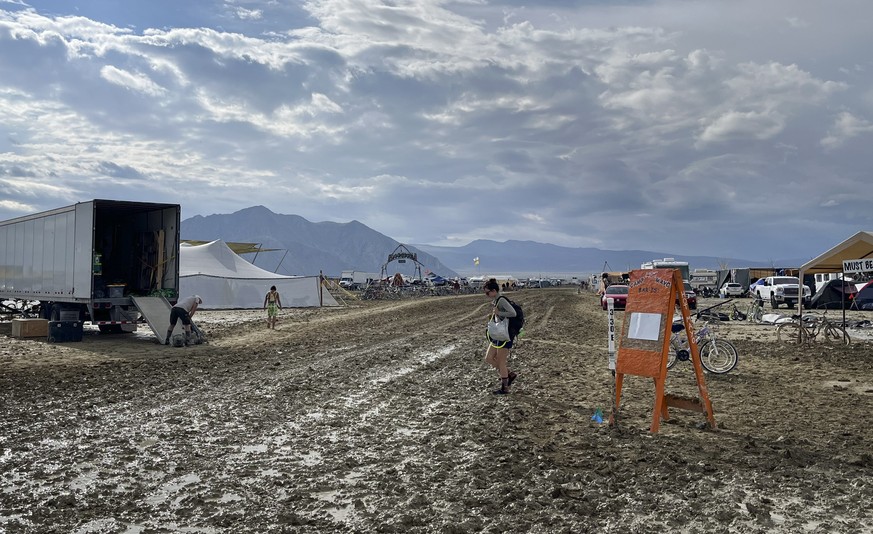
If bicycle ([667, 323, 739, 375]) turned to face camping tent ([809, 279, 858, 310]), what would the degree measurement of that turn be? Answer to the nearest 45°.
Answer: approximately 90° to its left

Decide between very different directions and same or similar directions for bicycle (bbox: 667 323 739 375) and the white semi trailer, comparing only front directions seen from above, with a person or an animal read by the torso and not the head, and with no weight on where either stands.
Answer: very different directions

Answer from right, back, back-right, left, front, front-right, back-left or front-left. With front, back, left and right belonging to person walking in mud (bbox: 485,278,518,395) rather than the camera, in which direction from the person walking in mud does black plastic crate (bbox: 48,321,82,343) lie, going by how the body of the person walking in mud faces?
front-right

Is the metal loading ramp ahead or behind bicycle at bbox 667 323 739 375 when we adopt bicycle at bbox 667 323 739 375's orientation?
behind

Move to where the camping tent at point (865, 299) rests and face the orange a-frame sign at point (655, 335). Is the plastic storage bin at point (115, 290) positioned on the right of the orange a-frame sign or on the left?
right
